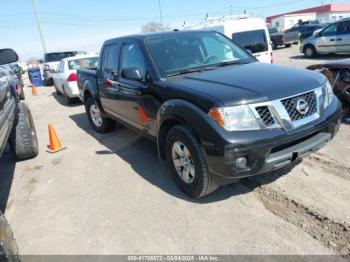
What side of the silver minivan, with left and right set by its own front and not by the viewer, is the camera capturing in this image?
left

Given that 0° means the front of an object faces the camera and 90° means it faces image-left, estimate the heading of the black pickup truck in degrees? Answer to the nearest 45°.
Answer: approximately 315°

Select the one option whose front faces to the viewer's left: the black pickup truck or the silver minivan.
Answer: the silver minivan

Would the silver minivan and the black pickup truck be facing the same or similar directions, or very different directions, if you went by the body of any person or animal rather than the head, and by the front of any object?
very different directions

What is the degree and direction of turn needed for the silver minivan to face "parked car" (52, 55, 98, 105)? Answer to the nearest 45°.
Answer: approximately 45° to its left

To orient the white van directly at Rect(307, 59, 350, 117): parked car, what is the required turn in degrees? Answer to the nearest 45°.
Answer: approximately 90° to its left

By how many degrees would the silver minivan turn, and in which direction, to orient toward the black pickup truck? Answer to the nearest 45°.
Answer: approximately 90° to its left

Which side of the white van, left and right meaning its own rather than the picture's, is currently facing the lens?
left

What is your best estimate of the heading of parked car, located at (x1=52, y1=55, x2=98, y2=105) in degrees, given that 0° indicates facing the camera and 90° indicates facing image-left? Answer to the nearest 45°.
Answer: approximately 135°

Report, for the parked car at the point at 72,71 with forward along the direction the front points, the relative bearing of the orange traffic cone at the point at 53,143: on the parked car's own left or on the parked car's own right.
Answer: on the parked car's own left
